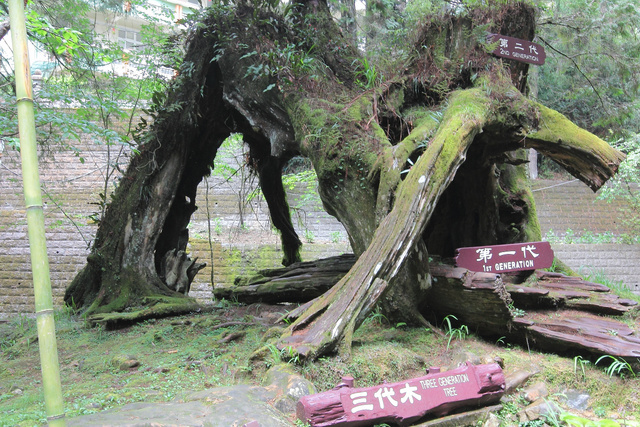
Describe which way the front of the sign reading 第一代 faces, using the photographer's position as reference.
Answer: facing the viewer

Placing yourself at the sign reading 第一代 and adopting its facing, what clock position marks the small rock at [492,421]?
The small rock is roughly at 12 o'clock from the sign reading 第一代.

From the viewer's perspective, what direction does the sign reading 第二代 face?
toward the camera

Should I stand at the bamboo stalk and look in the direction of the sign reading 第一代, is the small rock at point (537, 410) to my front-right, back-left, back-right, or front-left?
front-right

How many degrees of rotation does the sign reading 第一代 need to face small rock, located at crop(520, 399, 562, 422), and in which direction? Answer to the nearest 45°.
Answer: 0° — it already faces it

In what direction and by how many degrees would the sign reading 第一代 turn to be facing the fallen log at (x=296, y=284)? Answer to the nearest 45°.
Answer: approximately 135° to its right

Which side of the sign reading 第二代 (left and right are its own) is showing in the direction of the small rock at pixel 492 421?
front

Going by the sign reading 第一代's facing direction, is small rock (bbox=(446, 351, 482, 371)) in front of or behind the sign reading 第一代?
in front

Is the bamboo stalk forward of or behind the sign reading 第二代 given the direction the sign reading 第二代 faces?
forward
